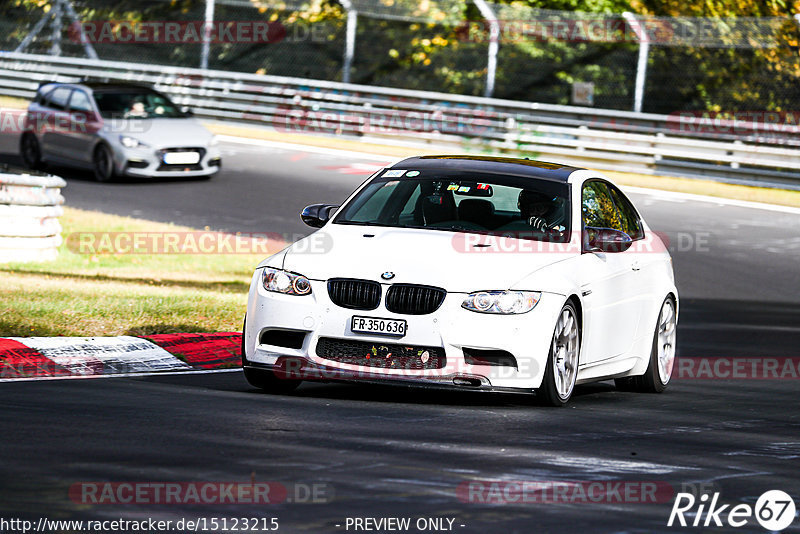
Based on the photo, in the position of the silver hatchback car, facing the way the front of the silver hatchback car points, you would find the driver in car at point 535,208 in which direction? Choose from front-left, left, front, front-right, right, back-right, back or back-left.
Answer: front-right

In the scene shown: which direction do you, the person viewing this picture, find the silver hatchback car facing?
facing the viewer and to the right of the viewer

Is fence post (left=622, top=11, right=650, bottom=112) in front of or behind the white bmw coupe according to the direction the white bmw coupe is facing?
behind

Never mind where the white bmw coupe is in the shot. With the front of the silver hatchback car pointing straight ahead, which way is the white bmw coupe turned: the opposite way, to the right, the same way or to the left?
to the right

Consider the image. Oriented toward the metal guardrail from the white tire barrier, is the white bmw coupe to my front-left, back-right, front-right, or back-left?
back-right

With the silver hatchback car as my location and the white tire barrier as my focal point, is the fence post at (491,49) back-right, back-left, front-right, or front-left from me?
back-left

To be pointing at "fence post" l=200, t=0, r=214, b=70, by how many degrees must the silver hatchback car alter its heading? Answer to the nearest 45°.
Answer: approximately 135° to its left

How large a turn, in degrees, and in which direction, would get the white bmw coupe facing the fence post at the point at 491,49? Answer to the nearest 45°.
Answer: approximately 135° to its right

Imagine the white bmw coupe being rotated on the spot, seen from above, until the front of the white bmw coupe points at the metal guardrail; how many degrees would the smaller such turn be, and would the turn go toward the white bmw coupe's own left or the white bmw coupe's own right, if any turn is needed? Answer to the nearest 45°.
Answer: approximately 135° to the white bmw coupe's own right

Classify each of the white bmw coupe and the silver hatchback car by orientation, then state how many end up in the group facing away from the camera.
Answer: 0

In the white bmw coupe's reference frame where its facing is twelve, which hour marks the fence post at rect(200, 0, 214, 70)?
The fence post is roughly at 4 o'clock from the white bmw coupe.

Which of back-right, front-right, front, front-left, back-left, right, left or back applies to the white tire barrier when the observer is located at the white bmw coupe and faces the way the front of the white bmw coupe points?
right
